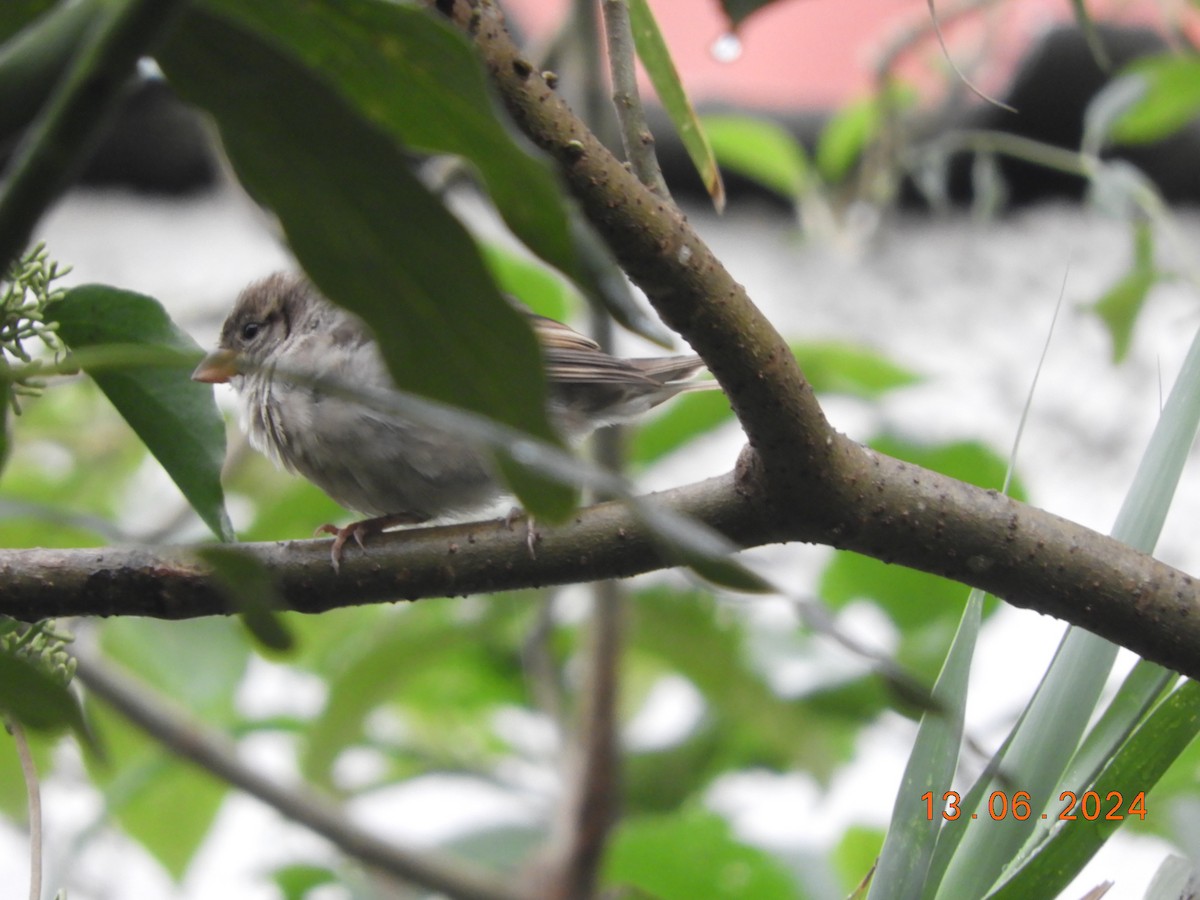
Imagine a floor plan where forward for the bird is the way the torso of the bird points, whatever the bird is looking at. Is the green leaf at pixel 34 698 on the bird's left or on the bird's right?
on the bird's left

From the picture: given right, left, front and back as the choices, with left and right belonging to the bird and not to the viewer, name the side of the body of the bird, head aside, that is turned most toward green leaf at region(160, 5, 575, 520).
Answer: left

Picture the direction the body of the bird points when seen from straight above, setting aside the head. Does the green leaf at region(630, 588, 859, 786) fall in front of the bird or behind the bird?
behind

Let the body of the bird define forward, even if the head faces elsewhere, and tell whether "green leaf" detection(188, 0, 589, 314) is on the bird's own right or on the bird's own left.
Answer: on the bird's own left

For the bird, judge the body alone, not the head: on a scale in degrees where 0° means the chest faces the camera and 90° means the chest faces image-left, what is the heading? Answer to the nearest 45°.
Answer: approximately 90°

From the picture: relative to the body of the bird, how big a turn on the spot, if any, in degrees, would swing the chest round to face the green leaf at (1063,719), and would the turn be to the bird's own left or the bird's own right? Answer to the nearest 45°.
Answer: approximately 135° to the bird's own left
